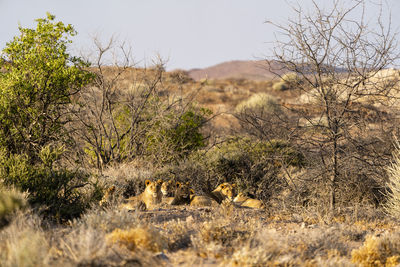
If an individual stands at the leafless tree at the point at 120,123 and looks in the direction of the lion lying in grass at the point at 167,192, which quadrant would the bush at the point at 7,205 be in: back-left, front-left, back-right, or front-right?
front-right

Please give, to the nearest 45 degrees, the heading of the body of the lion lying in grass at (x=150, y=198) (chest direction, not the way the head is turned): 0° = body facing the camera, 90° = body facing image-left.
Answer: approximately 315°

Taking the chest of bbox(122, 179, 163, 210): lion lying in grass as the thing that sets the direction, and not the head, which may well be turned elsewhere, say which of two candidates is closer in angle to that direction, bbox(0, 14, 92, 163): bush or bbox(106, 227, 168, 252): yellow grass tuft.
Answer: the yellow grass tuft

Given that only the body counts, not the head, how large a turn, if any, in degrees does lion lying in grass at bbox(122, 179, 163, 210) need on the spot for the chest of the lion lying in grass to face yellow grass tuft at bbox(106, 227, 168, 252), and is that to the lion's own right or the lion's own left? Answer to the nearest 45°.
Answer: approximately 45° to the lion's own right

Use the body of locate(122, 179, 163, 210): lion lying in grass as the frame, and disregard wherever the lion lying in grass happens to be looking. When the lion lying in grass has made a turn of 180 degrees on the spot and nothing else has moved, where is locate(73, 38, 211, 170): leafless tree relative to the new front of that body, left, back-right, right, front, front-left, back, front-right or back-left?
front-right

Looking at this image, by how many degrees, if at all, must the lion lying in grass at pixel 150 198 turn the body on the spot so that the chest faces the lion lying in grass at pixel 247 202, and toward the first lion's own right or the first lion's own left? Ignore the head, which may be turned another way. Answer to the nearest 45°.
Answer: approximately 45° to the first lion's own left

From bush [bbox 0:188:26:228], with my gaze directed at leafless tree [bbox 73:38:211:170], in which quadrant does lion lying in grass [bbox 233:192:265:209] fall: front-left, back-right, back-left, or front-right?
front-right
